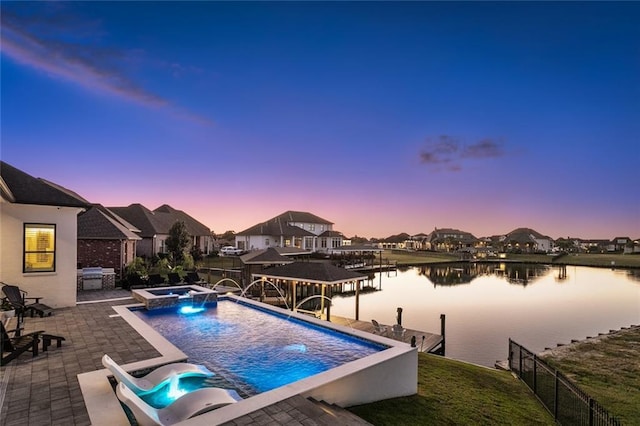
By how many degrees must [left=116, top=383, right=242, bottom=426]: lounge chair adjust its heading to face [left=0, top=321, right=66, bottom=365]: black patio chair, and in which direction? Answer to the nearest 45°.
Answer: approximately 135° to its left

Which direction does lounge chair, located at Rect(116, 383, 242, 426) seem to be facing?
to the viewer's right

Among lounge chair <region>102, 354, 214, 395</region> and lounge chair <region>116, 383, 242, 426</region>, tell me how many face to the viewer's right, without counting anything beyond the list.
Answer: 2

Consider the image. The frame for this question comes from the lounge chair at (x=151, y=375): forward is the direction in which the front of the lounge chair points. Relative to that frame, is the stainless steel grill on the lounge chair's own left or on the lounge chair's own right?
on the lounge chair's own left

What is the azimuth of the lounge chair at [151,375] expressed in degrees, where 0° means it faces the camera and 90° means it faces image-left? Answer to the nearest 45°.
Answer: approximately 270°

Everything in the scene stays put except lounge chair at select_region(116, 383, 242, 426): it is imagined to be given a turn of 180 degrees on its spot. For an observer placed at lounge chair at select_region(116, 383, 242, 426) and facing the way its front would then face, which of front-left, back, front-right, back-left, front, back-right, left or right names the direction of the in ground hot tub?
right
